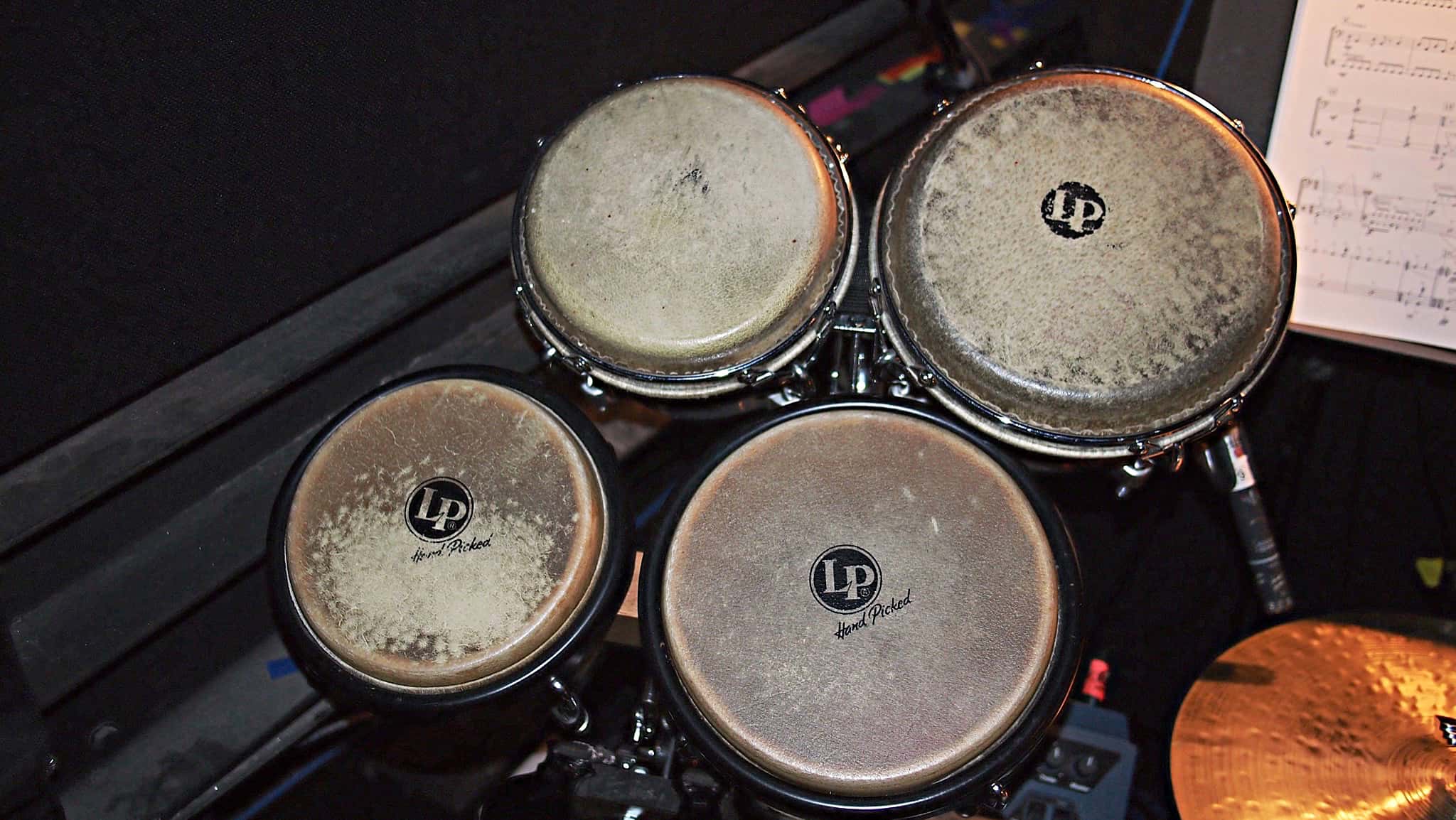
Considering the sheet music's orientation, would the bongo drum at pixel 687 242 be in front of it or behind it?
in front

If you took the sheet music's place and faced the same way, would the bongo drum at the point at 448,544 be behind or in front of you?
in front

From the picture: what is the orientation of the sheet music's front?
toward the camera
